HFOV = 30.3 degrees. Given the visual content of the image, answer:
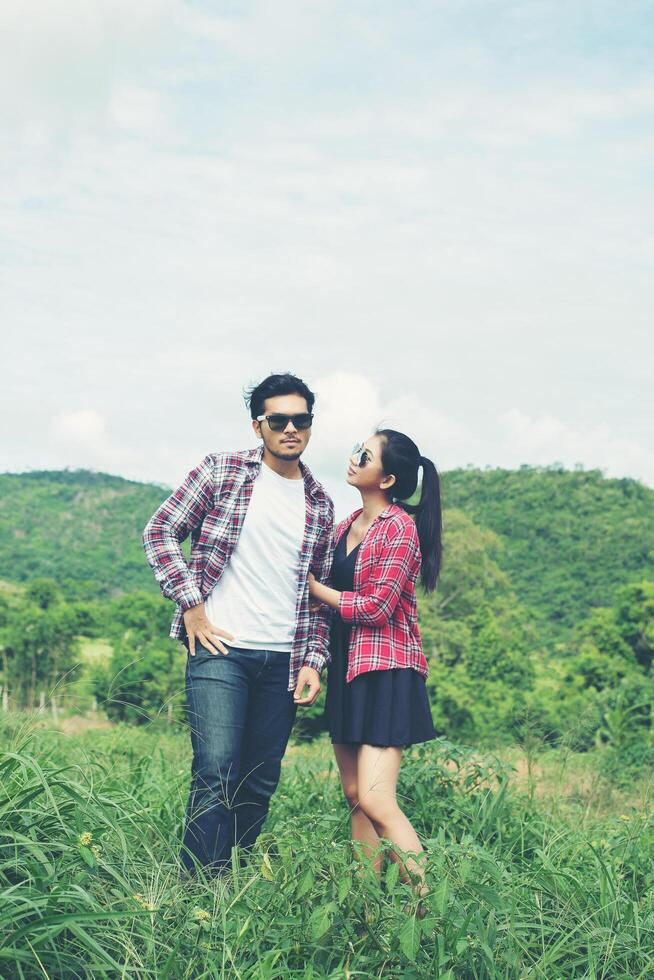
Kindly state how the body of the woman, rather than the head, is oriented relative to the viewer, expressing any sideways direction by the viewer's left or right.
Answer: facing the viewer and to the left of the viewer

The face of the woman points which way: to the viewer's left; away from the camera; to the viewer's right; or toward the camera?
to the viewer's left
